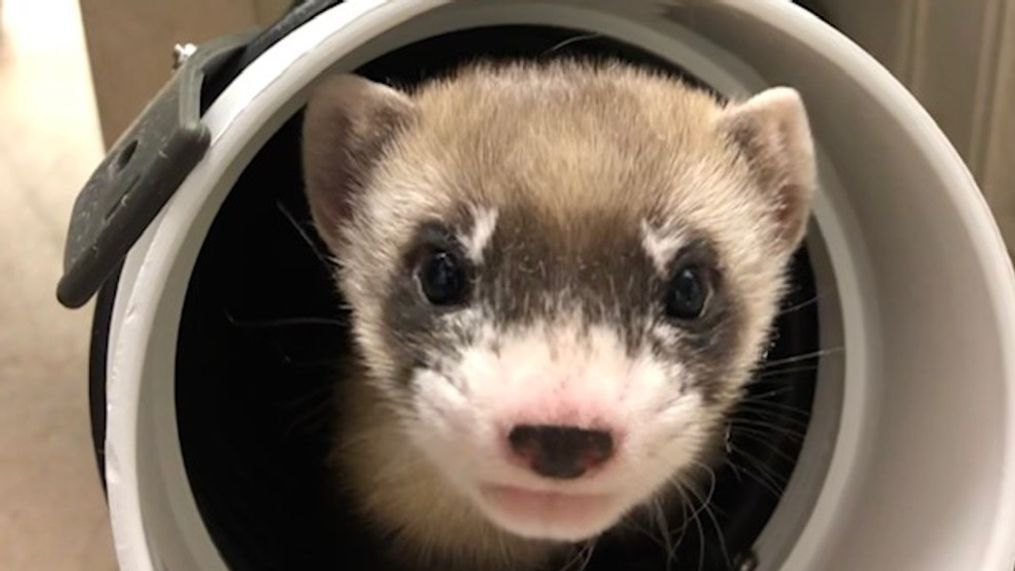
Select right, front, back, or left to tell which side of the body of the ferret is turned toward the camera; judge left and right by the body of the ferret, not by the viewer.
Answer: front
